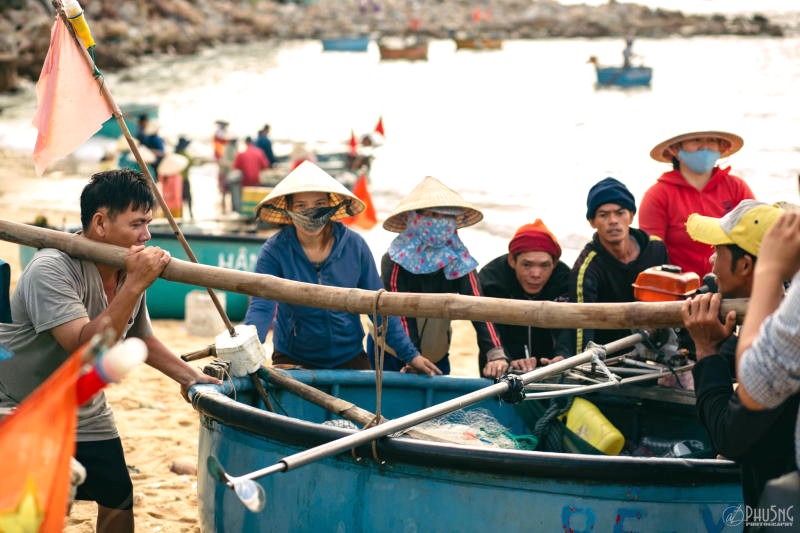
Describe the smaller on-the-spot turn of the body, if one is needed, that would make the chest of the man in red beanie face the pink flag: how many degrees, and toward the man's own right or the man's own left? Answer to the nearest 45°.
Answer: approximately 45° to the man's own right

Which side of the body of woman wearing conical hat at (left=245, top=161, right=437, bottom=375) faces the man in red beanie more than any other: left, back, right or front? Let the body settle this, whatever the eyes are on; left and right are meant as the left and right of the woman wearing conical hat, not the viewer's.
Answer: left

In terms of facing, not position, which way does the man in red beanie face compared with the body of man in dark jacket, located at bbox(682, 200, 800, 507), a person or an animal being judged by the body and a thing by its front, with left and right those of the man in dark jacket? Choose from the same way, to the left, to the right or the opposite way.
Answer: to the left

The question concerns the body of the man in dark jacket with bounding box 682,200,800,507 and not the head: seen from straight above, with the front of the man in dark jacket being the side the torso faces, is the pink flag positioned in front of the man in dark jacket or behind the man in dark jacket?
in front

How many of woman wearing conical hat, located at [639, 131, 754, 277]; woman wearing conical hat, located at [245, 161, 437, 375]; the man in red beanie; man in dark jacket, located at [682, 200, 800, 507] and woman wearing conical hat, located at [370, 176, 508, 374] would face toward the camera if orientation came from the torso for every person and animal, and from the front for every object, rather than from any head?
4

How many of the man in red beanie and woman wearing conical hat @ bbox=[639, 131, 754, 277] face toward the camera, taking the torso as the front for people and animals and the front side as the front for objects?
2

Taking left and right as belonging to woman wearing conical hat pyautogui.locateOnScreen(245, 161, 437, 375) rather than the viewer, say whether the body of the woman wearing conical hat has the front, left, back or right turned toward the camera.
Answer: front

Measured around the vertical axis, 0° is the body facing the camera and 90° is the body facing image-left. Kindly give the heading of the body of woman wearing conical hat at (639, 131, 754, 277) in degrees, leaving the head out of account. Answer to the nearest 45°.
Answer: approximately 0°

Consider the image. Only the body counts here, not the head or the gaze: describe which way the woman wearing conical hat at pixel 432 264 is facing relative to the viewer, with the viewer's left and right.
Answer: facing the viewer

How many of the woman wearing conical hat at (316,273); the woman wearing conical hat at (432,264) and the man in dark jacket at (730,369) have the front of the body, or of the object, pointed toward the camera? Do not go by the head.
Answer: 2

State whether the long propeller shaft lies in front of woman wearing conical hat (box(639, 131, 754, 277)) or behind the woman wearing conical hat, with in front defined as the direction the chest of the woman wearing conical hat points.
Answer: in front

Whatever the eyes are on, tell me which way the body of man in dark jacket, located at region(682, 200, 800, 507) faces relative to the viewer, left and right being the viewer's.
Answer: facing to the left of the viewer

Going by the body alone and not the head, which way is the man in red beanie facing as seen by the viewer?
toward the camera
